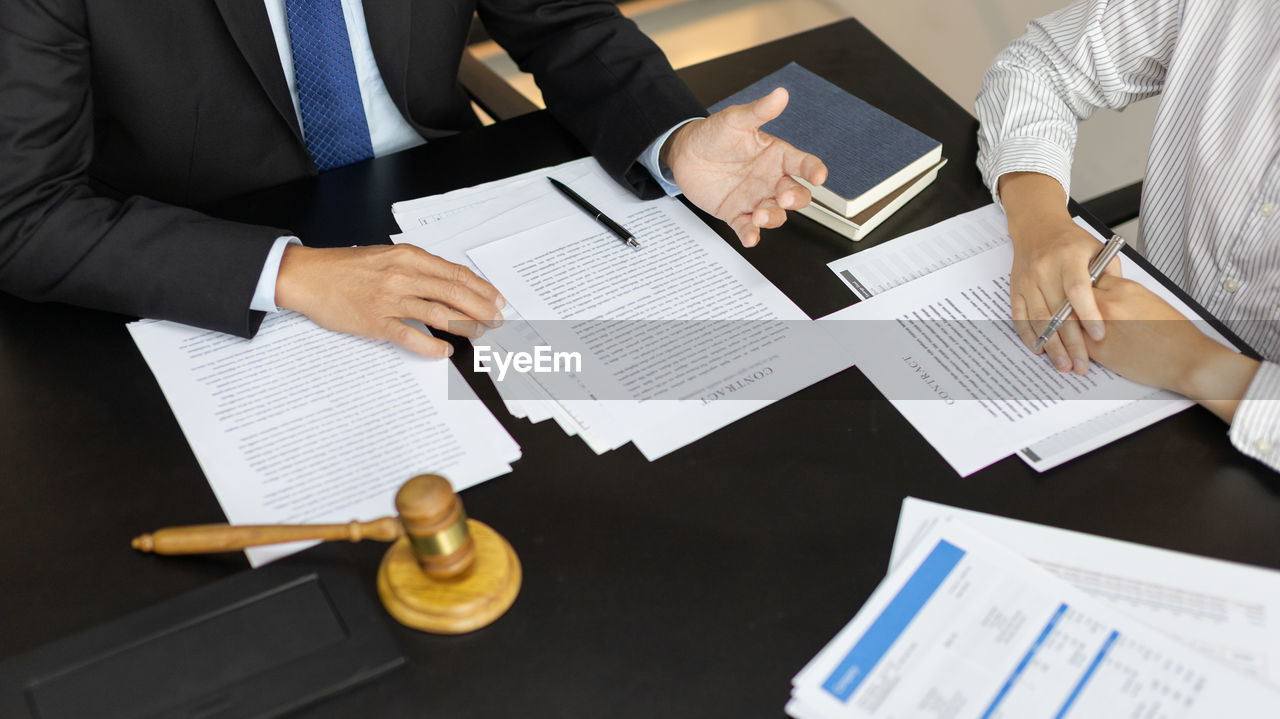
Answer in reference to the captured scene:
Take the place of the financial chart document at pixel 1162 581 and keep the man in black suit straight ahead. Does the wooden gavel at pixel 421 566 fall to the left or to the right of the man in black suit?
left

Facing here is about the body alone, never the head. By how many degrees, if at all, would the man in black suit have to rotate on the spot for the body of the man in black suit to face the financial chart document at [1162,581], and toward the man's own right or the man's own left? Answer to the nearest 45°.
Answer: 0° — they already face it

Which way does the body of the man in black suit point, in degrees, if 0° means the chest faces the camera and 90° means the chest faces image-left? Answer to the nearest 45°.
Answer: approximately 315°

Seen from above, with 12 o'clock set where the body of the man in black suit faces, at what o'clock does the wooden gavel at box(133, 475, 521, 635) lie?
The wooden gavel is roughly at 1 o'clock from the man in black suit.

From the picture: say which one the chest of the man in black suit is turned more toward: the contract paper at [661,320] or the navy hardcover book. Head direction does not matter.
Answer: the contract paper

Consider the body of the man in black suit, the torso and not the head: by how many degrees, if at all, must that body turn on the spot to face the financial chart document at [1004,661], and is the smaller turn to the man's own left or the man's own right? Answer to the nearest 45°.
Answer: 0° — they already face it

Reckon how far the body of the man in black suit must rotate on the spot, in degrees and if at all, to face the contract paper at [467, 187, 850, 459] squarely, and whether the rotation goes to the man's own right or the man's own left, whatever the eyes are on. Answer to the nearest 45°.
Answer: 0° — they already face it
